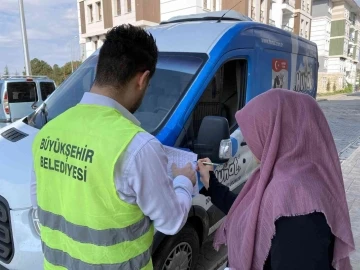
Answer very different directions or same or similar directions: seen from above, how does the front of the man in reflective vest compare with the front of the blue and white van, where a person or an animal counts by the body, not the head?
very different directions

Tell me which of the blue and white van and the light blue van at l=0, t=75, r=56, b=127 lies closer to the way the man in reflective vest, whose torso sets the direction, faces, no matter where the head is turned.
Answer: the blue and white van

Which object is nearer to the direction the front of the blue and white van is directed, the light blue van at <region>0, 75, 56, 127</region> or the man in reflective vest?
the man in reflective vest

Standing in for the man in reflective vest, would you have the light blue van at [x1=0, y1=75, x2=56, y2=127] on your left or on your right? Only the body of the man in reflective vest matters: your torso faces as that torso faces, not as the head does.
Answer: on your left

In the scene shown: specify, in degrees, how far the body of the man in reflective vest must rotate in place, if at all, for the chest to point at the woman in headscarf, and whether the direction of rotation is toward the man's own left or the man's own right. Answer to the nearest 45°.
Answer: approximately 45° to the man's own right

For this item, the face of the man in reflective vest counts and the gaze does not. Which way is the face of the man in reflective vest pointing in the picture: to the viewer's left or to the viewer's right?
to the viewer's right

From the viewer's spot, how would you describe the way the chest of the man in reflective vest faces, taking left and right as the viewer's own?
facing away from the viewer and to the right of the viewer

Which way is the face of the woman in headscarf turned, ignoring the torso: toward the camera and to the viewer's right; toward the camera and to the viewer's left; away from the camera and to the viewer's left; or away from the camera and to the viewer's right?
away from the camera and to the viewer's left

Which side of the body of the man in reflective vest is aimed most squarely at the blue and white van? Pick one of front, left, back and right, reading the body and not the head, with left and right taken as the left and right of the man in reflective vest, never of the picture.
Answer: front

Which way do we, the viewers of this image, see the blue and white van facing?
facing the viewer and to the left of the viewer
